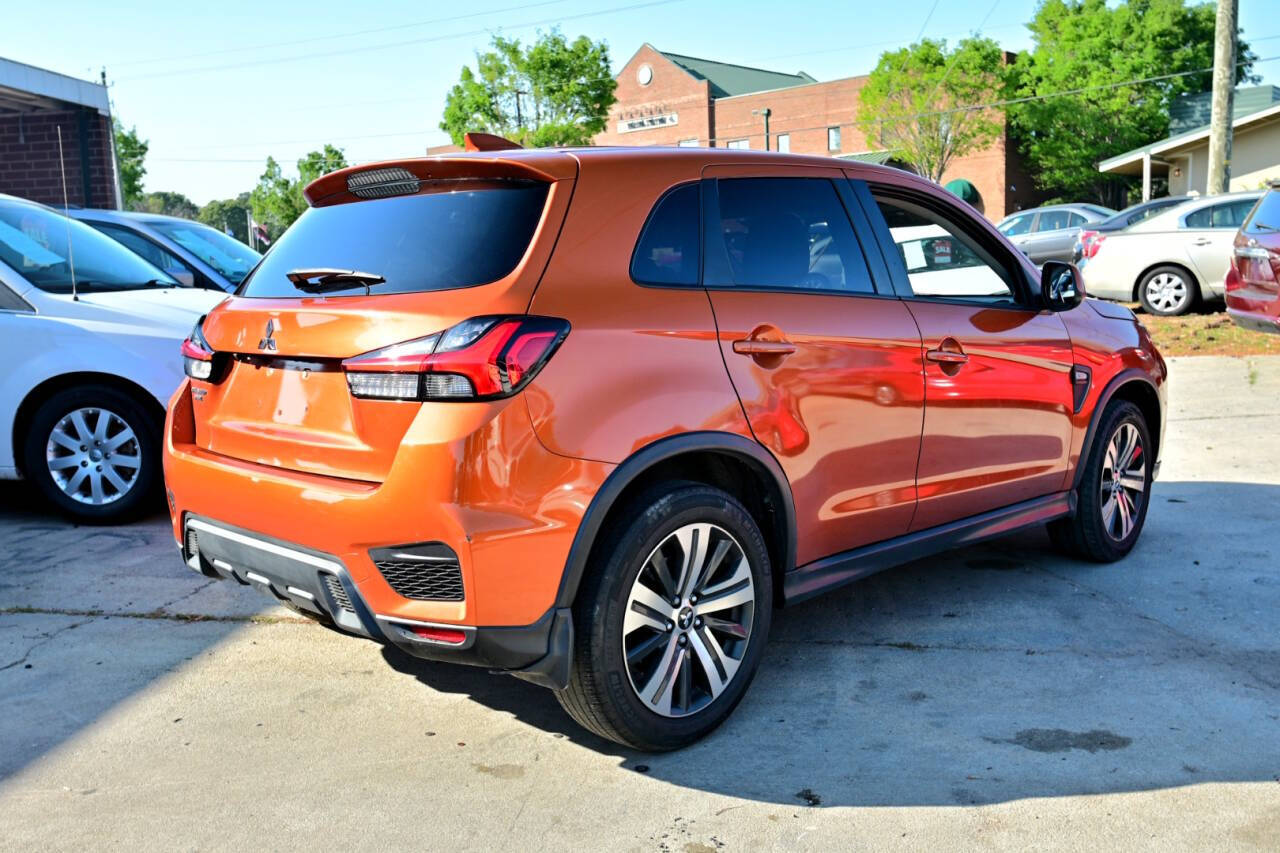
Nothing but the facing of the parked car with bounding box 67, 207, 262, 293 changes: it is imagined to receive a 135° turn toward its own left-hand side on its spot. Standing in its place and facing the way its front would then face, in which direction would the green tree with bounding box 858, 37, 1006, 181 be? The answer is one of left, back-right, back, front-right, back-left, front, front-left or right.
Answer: front-right

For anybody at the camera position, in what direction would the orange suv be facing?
facing away from the viewer and to the right of the viewer

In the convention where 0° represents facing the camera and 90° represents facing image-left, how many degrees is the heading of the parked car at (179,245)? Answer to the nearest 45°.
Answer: approximately 315°

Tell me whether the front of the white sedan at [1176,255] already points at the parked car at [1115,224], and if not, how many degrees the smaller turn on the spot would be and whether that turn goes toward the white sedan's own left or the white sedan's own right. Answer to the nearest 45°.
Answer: approximately 135° to the white sedan's own left

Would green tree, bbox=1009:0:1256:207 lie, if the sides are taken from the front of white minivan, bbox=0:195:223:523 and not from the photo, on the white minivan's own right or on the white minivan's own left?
on the white minivan's own left

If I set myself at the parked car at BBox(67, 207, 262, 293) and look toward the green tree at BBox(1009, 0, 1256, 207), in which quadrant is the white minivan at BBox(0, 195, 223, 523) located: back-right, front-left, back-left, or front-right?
back-right

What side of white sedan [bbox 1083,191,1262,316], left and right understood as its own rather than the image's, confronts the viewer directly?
right

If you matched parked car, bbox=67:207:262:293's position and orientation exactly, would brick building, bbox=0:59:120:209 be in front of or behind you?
behind

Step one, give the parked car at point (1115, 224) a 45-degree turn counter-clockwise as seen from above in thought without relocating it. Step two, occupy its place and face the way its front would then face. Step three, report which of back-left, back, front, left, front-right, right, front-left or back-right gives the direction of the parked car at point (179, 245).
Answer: back-left

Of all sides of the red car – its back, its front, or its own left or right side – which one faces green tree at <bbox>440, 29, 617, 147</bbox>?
left

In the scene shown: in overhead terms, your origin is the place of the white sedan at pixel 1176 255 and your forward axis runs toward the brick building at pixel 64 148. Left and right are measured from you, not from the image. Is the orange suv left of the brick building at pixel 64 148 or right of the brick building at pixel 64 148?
left
